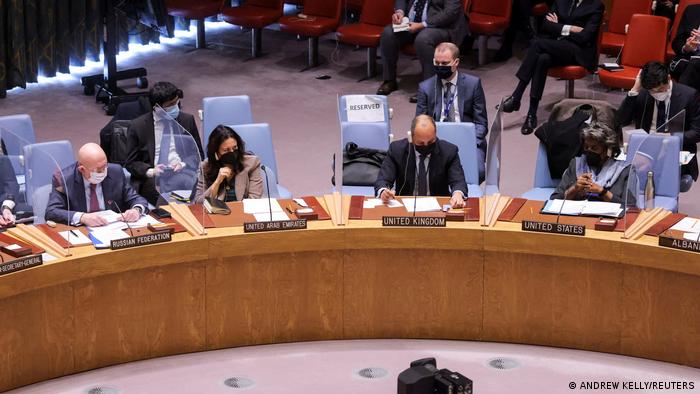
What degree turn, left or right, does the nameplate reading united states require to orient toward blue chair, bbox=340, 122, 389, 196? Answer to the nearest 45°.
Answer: approximately 135° to its right

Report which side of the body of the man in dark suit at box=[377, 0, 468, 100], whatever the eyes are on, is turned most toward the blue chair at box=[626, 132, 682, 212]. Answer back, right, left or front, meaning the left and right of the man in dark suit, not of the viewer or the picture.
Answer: left

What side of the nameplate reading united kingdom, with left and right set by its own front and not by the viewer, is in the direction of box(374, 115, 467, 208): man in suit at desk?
back

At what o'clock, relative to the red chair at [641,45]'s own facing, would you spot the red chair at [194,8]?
the red chair at [194,8] is roughly at 2 o'clock from the red chair at [641,45].

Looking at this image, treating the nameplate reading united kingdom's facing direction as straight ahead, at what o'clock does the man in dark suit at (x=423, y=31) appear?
The man in dark suit is roughly at 6 o'clock from the nameplate reading united kingdom.
